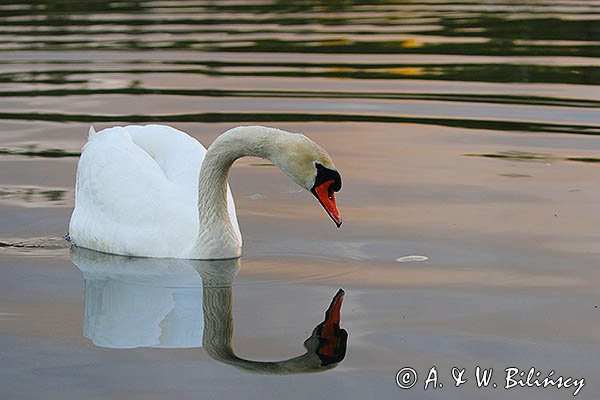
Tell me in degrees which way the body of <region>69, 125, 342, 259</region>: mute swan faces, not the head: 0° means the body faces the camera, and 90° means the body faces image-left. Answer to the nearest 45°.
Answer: approximately 315°
